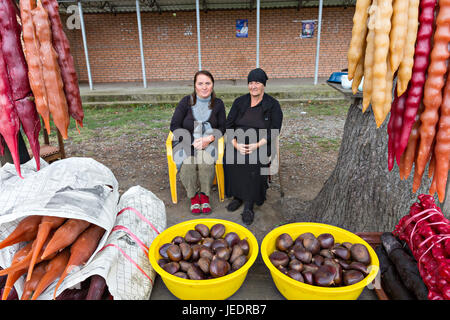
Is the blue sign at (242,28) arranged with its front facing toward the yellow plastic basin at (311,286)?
yes

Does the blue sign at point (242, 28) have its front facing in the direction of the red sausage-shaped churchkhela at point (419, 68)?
yes

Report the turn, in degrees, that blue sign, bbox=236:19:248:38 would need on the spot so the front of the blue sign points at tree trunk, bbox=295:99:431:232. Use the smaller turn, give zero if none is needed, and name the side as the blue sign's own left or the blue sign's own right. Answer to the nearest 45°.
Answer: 0° — it already faces it

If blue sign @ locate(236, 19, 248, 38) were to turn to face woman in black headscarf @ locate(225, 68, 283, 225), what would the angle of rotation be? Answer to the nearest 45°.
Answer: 0° — it already faces them

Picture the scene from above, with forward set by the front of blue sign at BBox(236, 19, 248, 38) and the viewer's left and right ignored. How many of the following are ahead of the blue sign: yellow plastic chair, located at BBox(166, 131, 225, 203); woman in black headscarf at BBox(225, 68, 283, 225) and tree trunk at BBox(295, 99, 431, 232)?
3

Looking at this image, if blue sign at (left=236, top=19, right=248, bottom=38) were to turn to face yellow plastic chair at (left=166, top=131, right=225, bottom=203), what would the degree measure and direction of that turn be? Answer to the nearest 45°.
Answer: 0° — it already faces it

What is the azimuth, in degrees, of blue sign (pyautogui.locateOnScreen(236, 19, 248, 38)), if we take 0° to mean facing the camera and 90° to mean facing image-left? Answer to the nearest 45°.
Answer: approximately 0°

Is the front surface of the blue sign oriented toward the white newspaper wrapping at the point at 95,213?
yes
